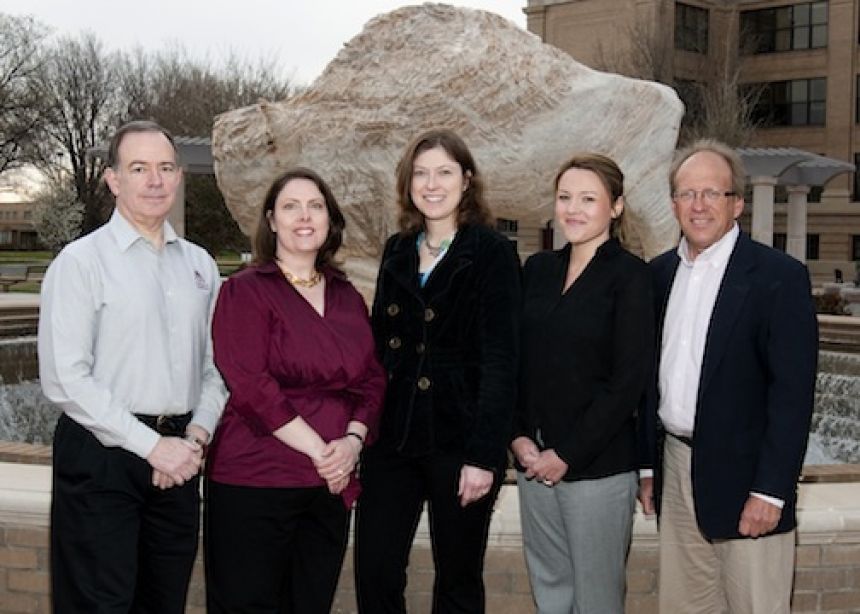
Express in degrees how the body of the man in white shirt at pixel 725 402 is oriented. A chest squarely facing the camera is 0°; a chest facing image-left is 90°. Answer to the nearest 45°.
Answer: approximately 45°

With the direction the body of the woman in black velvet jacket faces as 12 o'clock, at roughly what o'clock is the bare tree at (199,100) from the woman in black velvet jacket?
The bare tree is roughly at 4 o'clock from the woman in black velvet jacket.

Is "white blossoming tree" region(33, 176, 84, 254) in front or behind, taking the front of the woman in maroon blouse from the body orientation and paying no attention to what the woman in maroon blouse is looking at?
behind

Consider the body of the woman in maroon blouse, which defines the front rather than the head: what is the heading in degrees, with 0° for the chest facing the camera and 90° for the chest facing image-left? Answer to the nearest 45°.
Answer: approximately 315°

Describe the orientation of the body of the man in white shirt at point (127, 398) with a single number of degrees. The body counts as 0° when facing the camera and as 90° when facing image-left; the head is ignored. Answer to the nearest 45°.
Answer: approximately 315°

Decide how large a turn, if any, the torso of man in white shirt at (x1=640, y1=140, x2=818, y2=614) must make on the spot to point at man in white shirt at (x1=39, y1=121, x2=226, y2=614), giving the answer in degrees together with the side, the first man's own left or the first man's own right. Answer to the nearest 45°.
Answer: approximately 45° to the first man's own right

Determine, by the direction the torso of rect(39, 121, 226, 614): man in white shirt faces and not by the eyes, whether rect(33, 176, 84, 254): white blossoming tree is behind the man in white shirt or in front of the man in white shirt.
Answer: behind

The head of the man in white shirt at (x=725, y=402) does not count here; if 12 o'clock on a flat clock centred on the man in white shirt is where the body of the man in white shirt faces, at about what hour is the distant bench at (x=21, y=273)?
The distant bench is roughly at 3 o'clock from the man in white shirt.
